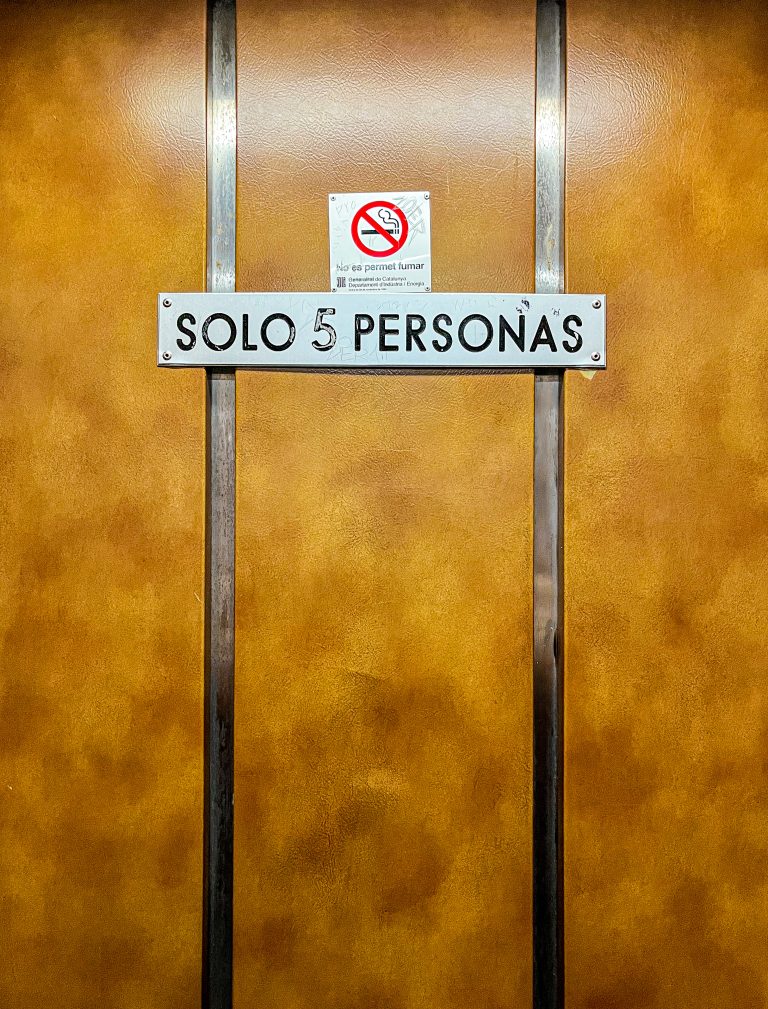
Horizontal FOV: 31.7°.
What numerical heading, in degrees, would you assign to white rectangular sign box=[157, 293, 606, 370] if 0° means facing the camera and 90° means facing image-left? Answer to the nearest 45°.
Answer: approximately 0°
